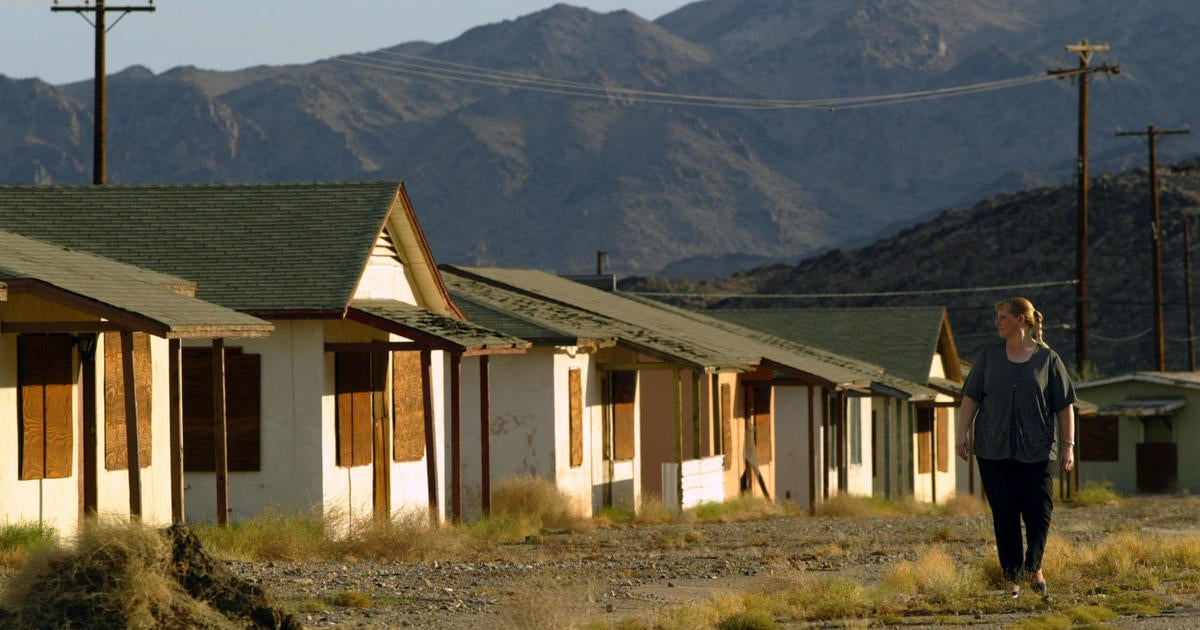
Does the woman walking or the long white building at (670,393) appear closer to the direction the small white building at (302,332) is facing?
the woman walking

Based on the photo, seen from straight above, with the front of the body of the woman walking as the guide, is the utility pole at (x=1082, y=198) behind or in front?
behind

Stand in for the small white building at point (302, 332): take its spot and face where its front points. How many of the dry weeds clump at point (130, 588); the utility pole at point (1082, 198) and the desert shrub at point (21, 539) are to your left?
1

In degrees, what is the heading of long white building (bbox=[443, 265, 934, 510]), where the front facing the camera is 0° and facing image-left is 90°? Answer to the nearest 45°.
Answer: approximately 315°

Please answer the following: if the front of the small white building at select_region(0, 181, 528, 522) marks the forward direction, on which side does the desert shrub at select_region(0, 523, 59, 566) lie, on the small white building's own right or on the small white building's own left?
on the small white building's own right

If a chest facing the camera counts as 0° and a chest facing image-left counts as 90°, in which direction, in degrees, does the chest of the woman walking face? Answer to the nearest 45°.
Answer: approximately 0°

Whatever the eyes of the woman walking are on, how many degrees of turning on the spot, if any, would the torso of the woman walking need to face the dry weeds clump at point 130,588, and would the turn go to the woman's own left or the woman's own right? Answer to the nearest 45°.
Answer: approximately 45° to the woman's own right

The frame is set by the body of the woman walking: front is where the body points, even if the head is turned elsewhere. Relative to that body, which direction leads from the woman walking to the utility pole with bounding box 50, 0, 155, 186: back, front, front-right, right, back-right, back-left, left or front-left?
back-right

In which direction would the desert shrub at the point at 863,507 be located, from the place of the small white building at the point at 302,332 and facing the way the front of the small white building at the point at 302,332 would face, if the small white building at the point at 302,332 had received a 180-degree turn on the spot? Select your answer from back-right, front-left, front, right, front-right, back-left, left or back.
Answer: right

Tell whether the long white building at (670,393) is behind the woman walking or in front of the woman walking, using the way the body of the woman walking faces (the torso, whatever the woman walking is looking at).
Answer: behind

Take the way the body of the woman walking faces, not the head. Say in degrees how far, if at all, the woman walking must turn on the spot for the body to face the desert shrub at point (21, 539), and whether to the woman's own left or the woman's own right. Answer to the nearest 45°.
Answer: approximately 90° to the woman's own right

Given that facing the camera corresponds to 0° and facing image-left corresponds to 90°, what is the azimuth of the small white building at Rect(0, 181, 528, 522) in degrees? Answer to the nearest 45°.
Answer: approximately 315°
